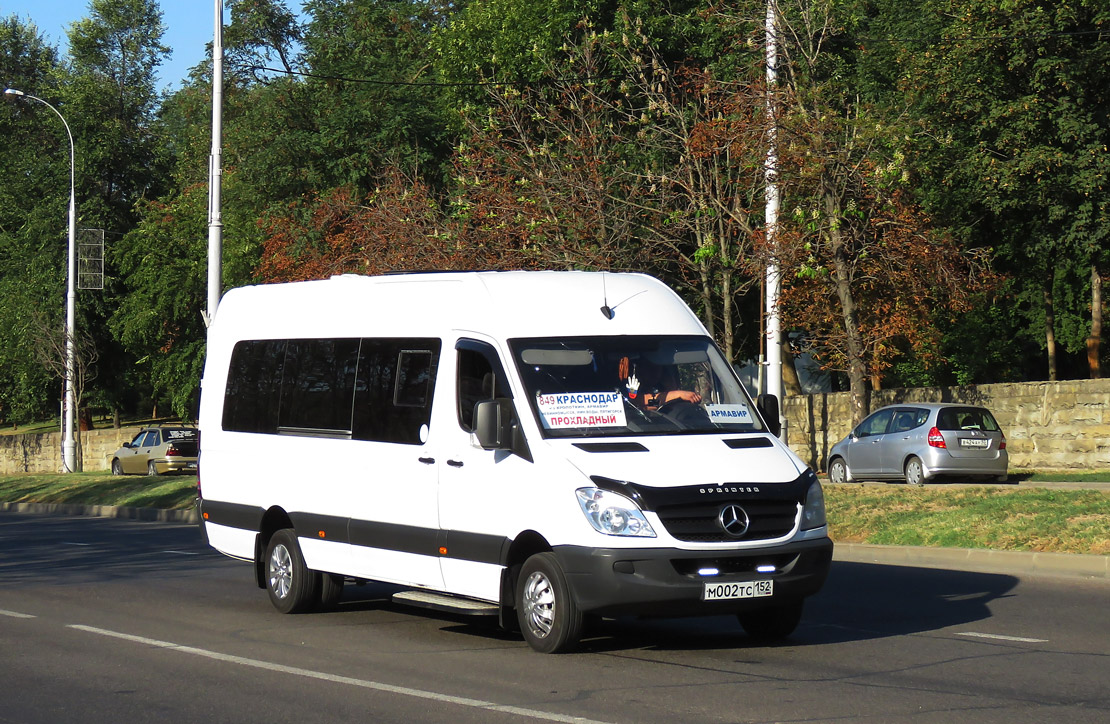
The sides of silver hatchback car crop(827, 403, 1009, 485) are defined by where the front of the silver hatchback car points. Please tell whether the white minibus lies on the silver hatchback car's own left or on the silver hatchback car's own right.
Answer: on the silver hatchback car's own left

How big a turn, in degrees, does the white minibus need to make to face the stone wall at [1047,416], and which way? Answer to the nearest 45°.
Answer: approximately 90° to its left

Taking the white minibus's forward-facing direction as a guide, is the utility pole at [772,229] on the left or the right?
on its left

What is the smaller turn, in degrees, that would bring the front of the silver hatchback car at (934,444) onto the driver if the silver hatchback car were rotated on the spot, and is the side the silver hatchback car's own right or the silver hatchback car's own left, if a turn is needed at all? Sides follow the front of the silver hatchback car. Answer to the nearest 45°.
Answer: approximately 135° to the silver hatchback car's own left

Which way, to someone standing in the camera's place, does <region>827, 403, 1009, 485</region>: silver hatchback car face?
facing away from the viewer and to the left of the viewer

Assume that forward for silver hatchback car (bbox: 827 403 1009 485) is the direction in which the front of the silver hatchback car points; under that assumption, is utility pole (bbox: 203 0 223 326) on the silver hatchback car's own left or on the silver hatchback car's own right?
on the silver hatchback car's own left

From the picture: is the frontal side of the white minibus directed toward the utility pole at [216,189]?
no

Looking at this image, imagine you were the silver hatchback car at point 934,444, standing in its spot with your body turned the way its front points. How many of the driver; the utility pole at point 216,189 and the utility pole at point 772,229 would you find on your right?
0

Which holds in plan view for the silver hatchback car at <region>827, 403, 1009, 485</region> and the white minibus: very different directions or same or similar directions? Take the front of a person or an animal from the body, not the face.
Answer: very different directions

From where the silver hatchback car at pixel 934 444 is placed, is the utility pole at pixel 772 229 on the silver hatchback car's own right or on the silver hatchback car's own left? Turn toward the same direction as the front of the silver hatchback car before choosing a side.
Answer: on the silver hatchback car's own left

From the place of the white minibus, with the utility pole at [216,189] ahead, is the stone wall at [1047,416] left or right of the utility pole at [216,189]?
right

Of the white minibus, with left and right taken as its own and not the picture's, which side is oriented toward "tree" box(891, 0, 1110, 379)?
left

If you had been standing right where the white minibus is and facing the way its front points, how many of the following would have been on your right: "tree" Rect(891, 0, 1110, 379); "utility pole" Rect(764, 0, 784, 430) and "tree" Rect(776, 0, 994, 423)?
0
